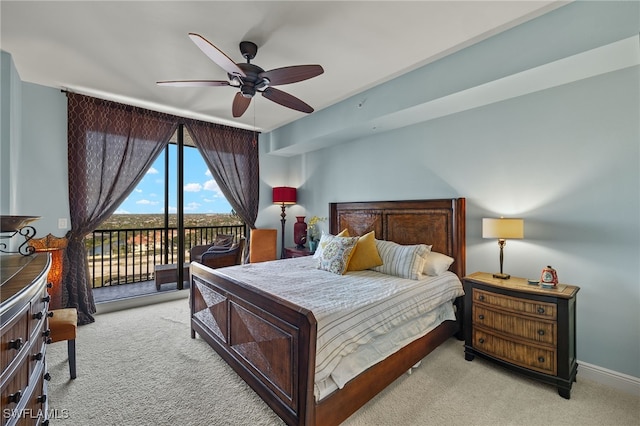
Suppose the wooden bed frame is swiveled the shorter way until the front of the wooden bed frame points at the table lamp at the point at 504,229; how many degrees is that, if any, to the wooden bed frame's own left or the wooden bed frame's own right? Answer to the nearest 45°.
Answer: approximately 135° to the wooden bed frame's own left

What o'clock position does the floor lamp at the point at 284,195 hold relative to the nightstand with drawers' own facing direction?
The floor lamp is roughly at 2 o'clock from the nightstand with drawers.

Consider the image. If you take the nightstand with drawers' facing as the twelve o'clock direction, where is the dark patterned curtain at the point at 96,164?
The dark patterned curtain is roughly at 1 o'clock from the nightstand with drawers.

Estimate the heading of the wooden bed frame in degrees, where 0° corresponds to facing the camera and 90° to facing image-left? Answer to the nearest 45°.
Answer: approximately 45°

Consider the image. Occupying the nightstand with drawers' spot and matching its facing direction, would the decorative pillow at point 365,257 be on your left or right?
on your right

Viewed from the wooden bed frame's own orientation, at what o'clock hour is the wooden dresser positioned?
The wooden dresser is roughly at 12 o'clock from the wooden bed frame.

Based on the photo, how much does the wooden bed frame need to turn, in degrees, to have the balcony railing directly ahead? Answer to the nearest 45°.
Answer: approximately 90° to its right

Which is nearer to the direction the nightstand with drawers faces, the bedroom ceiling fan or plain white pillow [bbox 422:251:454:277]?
the bedroom ceiling fan
